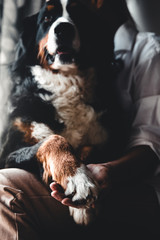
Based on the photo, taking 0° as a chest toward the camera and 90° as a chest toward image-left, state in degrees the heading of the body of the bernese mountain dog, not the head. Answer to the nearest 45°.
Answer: approximately 0°
